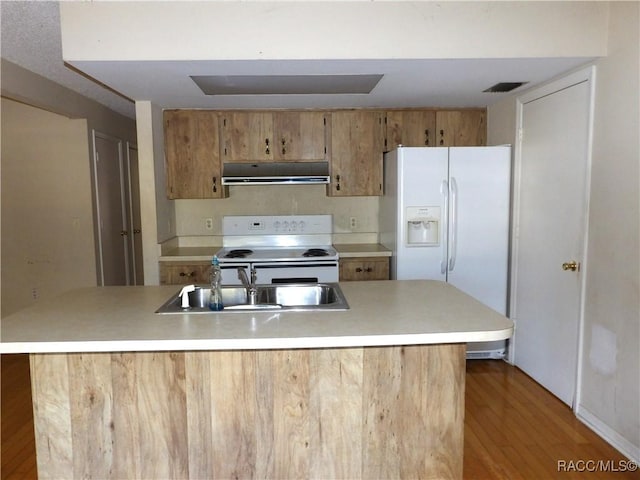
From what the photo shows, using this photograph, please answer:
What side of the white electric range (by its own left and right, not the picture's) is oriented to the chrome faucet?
front

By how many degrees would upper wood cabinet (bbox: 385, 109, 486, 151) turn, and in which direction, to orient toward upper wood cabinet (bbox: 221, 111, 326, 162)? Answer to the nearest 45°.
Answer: approximately 90° to its right

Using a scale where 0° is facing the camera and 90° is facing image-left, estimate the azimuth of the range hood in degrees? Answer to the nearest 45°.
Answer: approximately 0°

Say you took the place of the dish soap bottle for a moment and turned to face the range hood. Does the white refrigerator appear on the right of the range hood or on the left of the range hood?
right

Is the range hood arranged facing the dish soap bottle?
yes

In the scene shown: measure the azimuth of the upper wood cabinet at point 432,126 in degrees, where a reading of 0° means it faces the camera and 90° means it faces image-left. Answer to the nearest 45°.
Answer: approximately 0°

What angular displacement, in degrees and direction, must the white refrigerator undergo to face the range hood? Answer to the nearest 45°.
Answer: approximately 90° to its right

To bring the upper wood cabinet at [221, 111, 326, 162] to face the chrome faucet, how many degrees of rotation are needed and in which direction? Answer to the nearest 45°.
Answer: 0° — it already faces it
